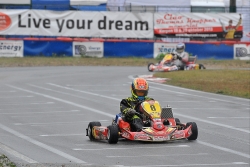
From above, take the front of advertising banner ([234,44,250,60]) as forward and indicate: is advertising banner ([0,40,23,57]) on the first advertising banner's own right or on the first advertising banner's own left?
on the first advertising banner's own right

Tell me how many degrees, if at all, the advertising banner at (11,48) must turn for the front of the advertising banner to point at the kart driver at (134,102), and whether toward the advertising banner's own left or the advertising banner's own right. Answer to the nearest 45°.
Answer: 0° — it already faces them

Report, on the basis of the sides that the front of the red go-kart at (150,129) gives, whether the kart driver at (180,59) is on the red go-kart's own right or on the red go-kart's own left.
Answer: on the red go-kart's own left

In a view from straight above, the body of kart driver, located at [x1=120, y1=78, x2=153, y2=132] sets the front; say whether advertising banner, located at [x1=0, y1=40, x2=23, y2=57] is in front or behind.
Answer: behind

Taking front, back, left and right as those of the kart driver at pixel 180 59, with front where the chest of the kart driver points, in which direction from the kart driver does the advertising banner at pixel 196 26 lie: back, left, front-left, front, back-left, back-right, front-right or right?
back-right

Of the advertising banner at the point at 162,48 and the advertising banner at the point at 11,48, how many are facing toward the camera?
2

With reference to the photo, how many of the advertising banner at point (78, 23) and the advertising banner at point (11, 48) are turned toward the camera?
2

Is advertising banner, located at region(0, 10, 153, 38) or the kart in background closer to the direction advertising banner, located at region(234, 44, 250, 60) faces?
the kart in background

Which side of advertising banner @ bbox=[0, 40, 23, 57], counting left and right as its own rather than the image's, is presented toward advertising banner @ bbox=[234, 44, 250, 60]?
left

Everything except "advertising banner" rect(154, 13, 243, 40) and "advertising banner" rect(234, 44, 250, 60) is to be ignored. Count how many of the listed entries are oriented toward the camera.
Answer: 2

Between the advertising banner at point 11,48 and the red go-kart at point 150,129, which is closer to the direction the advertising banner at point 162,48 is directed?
the red go-kart

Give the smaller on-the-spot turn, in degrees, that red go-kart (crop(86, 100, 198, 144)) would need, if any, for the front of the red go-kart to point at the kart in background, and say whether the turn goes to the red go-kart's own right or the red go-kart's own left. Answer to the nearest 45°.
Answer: approximately 135° to the red go-kart's own left
